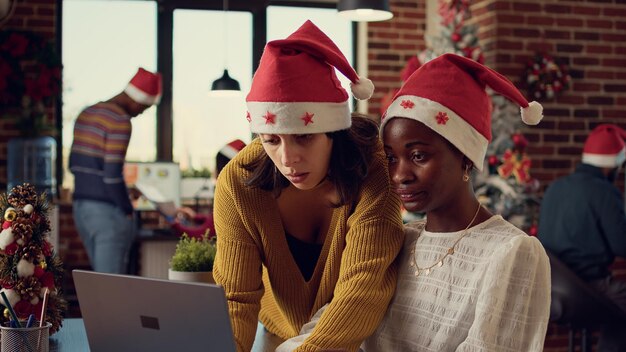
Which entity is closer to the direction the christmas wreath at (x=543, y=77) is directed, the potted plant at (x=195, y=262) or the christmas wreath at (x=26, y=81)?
the potted plant

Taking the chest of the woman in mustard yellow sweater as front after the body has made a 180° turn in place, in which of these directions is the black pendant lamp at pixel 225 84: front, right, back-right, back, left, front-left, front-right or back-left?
front

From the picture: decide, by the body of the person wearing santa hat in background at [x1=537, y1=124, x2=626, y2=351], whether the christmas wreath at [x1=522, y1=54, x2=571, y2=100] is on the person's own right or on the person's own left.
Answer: on the person's own left

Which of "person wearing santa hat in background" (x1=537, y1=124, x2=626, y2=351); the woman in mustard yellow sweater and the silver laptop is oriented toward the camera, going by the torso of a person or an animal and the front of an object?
the woman in mustard yellow sweater

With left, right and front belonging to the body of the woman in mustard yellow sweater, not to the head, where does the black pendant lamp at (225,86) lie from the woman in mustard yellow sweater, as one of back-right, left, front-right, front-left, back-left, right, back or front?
back

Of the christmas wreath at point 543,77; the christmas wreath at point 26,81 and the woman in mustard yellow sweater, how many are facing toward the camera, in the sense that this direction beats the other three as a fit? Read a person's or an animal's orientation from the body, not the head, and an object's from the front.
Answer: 3

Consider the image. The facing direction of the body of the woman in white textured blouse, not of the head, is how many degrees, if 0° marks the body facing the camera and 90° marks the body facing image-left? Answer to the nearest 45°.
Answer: approximately 45°

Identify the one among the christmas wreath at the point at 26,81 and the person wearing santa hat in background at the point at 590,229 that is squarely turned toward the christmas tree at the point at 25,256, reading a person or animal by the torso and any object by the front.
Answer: the christmas wreath

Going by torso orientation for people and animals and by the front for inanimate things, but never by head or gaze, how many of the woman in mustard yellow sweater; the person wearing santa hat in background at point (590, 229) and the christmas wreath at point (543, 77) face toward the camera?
2

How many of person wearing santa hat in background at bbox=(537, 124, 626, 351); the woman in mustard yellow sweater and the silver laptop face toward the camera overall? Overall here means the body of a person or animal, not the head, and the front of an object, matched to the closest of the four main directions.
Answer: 1

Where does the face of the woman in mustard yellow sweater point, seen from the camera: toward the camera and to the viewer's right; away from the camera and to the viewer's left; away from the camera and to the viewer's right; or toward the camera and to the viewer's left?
toward the camera and to the viewer's left

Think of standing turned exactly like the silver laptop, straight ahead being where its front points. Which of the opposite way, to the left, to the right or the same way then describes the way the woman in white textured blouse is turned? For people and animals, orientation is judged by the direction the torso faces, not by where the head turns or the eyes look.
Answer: the opposite way

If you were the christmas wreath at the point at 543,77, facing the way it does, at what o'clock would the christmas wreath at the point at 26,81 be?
the christmas wreath at the point at 26,81 is roughly at 3 o'clock from the christmas wreath at the point at 543,77.

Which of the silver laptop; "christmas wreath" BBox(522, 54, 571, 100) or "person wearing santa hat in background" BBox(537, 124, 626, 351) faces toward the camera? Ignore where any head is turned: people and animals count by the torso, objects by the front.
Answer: the christmas wreath

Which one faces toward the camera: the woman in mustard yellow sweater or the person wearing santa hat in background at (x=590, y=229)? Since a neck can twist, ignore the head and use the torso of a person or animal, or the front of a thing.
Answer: the woman in mustard yellow sweater

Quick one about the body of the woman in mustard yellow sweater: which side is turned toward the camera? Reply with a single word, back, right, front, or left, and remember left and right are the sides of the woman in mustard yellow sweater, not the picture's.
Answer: front

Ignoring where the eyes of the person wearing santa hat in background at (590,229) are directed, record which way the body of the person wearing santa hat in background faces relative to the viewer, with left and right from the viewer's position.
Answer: facing away from the viewer and to the right of the viewer

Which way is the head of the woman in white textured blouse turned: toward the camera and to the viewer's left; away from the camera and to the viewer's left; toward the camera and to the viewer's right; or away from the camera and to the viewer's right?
toward the camera and to the viewer's left

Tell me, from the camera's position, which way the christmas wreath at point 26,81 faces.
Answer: facing the viewer

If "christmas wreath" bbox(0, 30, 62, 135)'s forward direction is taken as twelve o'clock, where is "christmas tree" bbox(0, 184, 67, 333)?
The christmas tree is roughly at 12 o'clock from the christmas wreath.

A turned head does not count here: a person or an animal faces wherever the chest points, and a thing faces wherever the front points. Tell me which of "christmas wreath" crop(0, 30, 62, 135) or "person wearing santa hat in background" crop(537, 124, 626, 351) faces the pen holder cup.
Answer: the christmas wreath
